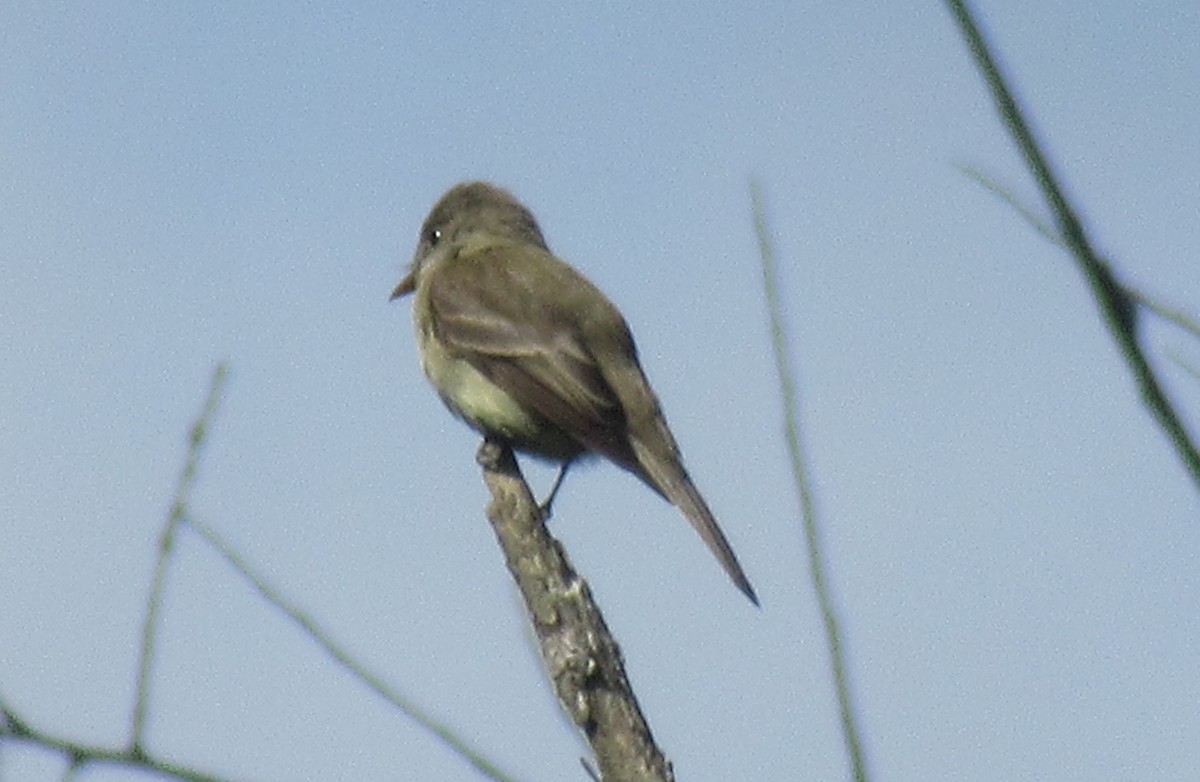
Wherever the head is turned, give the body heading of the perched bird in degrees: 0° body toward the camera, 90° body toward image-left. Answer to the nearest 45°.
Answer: approximately 135°
